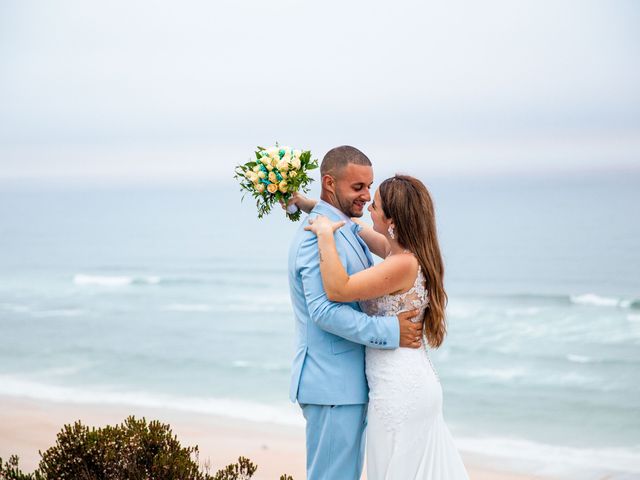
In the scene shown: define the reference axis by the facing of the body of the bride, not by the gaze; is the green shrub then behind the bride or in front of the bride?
in front

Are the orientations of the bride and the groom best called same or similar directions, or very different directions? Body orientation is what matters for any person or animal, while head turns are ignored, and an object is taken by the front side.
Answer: very different directions

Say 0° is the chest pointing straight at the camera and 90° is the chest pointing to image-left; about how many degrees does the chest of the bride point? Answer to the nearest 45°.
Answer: approximately 90°

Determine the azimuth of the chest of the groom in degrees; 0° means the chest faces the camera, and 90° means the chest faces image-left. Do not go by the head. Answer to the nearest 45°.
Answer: approximately 270°

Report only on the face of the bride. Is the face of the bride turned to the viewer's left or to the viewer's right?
to the viewer's left

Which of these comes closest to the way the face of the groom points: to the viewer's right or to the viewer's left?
to the viewer's right

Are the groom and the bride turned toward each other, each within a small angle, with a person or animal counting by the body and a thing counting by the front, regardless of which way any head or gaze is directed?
yes

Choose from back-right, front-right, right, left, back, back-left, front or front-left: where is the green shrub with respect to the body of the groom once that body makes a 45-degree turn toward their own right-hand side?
back
